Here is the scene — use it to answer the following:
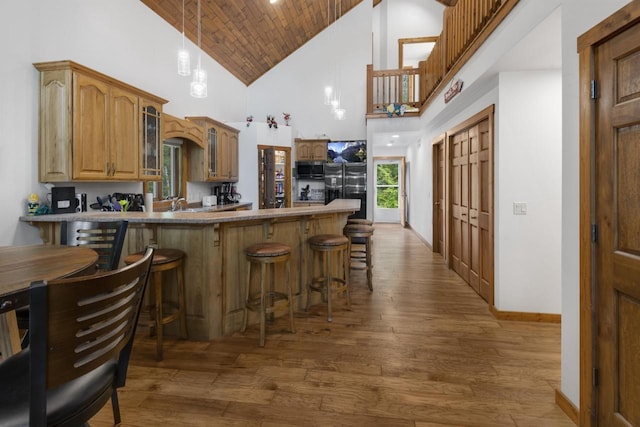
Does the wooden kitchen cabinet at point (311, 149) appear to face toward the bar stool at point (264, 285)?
yes

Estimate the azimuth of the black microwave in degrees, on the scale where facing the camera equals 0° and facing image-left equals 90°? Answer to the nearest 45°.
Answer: approximately 0°

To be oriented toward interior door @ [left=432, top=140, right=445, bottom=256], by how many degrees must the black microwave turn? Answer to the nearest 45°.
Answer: approximately 45° to its left

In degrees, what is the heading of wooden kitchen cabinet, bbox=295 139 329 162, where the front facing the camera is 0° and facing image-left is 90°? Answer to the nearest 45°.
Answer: approximately 0°

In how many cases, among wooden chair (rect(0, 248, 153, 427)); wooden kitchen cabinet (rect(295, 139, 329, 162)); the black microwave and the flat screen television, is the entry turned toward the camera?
3

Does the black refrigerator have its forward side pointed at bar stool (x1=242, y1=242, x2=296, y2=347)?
yes

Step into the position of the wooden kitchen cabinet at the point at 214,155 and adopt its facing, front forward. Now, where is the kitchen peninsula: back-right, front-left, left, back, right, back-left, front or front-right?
front-right

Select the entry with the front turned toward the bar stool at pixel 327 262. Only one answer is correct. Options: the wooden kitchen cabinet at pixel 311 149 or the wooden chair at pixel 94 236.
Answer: the wooden kitchen cabinet
